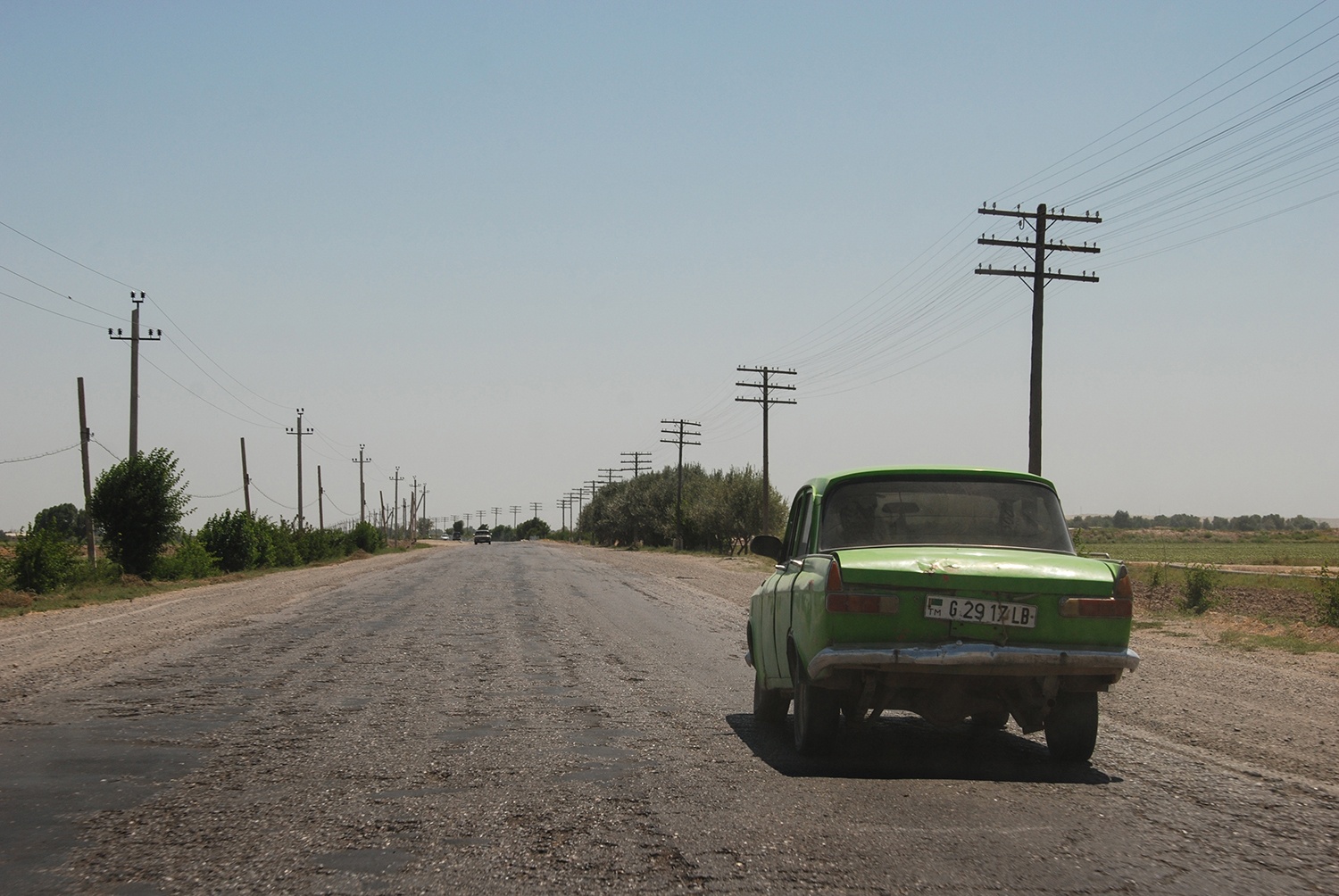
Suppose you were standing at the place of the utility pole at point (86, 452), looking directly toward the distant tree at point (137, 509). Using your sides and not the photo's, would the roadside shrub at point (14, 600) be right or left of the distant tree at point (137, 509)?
right

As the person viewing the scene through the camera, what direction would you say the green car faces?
facing away from the viewer

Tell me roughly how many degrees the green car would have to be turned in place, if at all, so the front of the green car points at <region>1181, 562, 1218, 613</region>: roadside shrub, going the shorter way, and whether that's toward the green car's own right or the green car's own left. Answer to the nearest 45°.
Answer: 0° — it already faces it
